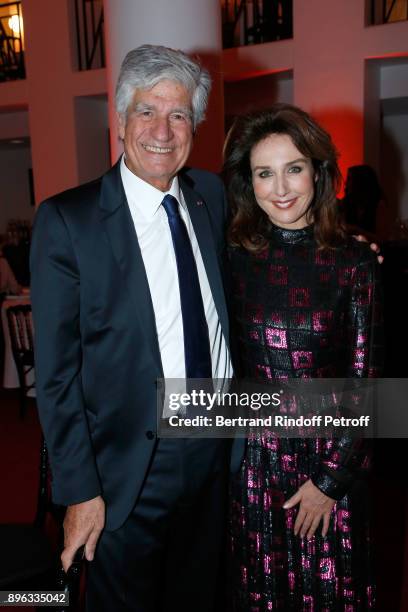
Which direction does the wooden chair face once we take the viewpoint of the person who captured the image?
facing away from the viewer and to the right of the viewer

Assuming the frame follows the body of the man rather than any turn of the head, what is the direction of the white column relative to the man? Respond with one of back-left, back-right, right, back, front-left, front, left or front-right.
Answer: back-left

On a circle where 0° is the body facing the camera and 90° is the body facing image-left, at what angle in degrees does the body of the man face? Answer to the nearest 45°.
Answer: approximately 315°

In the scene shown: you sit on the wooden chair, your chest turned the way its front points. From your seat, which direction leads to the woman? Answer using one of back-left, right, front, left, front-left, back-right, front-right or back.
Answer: back-right

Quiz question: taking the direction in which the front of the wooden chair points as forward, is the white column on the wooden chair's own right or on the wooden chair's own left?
on the wooden chair's own right

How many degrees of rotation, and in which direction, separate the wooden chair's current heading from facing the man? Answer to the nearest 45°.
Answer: approximately 135° to its right
